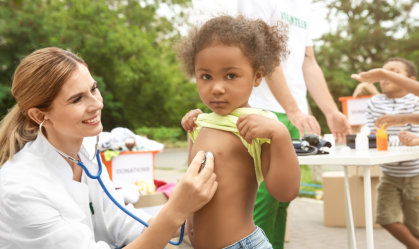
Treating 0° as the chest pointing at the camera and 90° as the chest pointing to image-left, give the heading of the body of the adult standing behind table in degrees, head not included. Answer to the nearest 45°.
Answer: approximately 315°

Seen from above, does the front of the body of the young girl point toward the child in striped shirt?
no

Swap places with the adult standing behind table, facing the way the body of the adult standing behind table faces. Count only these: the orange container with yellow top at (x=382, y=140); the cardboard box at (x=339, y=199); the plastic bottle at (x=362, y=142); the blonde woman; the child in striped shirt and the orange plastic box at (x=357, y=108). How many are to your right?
1

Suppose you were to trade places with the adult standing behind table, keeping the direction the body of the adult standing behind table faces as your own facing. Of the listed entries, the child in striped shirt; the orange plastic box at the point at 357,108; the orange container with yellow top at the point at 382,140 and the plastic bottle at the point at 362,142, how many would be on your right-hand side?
0

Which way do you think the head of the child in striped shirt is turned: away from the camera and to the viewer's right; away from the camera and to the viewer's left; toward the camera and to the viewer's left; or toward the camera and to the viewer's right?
toward the camera and to the viewer's left

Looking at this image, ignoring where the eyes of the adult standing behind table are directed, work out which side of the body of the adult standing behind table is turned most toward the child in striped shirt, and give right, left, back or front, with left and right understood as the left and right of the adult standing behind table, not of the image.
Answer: left

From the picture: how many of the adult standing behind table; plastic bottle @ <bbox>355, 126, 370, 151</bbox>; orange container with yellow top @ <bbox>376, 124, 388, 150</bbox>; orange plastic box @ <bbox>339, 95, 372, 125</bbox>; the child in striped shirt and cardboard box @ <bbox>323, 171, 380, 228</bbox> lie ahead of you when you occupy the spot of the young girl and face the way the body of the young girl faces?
0

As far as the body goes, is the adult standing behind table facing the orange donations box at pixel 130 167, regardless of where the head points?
no

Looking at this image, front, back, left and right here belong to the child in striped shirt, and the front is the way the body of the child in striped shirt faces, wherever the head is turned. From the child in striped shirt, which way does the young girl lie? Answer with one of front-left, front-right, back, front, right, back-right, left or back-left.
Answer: front-left

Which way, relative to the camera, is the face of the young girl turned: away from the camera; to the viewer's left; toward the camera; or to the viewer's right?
toward the camera

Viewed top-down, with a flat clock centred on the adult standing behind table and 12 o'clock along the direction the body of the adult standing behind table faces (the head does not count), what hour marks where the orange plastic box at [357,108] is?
The orange plastic box is roughly at 8 o'clock from the adult standing behind table.

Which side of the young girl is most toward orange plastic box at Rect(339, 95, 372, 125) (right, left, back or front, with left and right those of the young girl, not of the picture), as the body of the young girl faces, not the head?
back

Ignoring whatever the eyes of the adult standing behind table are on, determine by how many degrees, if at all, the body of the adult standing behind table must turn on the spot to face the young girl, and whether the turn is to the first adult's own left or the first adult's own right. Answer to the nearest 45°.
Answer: approximately 45° to the first adult's own right

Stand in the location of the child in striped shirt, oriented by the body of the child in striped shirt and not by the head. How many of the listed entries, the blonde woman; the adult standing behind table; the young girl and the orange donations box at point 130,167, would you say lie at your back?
0

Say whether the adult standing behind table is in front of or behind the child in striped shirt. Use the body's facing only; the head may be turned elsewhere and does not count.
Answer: in front

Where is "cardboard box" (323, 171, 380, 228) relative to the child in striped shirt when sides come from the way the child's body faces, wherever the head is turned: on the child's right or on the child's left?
on the child's right

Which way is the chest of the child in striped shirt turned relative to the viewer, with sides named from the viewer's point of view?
facing the viewer and to the left of the viewer
